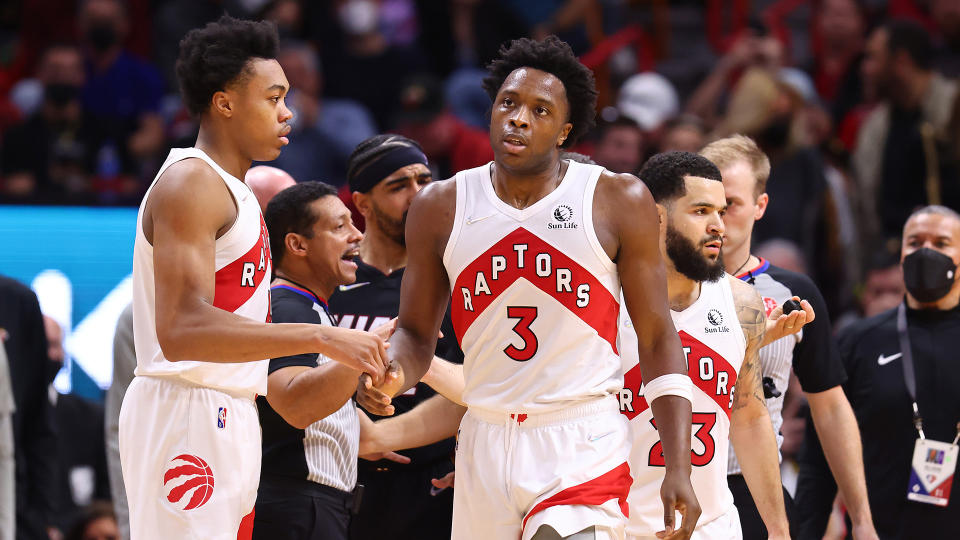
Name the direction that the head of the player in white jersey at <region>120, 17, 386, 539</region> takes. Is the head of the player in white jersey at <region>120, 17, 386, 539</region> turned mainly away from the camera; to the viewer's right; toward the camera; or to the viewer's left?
to the viewer's right

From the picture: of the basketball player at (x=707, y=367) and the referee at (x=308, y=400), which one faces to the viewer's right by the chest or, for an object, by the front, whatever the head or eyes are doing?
the referee

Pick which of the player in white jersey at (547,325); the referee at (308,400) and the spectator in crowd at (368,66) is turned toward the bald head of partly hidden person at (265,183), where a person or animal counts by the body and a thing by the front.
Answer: the spectator in crowd at (368,66)

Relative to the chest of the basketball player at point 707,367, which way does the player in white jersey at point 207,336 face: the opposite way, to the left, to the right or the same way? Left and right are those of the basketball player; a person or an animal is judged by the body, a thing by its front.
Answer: to the left

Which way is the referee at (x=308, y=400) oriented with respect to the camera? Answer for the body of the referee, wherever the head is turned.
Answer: to the viewer's right
